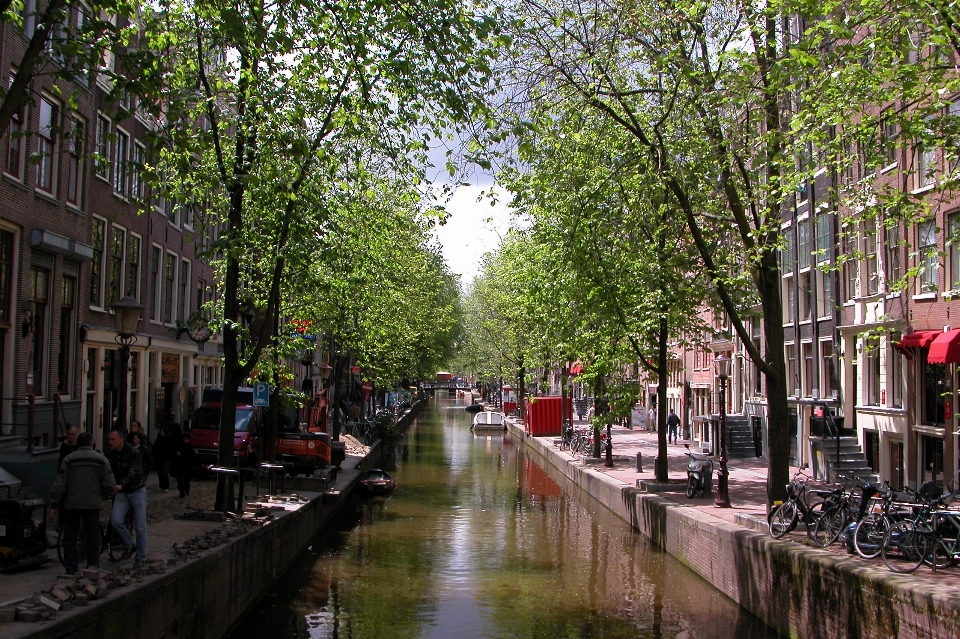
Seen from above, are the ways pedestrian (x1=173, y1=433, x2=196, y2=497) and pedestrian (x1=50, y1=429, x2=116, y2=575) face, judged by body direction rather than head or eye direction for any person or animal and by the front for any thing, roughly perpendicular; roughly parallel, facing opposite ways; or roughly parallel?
roughly parallel, facing opposite ways

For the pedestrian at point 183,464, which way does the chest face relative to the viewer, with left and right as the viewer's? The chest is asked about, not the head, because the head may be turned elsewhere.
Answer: facing the viewer

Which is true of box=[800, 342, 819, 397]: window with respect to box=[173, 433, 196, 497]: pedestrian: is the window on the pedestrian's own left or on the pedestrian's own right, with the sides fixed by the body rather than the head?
on the pedestrian's own left

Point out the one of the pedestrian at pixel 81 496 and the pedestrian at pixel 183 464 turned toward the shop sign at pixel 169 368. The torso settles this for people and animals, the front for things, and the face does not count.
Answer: the pedestrian at pixel 81 496

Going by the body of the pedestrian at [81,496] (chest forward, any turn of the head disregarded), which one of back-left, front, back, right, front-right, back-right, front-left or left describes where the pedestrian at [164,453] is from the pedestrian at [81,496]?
front

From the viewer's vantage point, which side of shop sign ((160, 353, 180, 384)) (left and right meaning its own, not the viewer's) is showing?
front

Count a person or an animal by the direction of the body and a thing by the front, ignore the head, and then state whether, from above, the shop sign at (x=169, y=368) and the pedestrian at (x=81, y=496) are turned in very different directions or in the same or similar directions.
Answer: very different directions

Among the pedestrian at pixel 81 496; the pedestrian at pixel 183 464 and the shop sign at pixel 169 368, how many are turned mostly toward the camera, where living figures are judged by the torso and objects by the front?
2

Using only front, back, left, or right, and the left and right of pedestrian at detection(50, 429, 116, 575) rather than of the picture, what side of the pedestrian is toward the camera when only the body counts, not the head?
back
